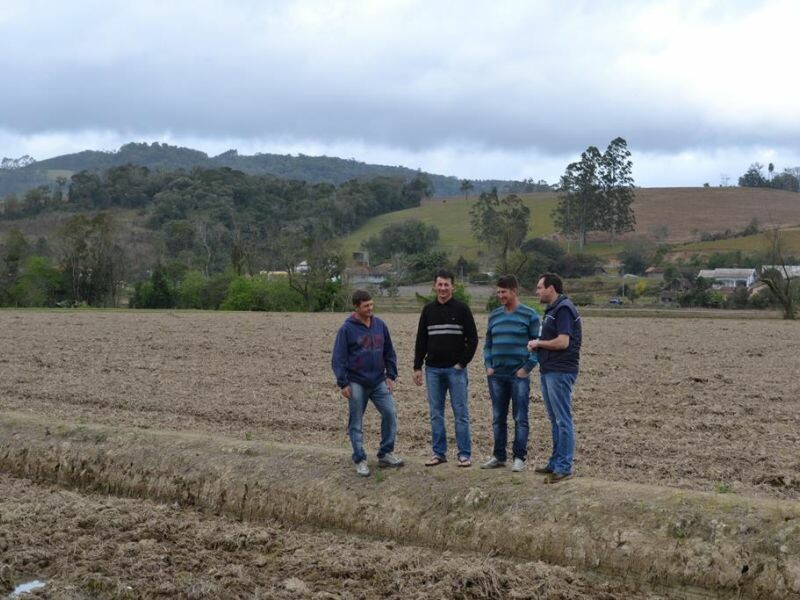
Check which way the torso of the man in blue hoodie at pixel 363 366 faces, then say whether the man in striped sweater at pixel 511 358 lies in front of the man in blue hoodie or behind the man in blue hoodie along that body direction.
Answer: in front

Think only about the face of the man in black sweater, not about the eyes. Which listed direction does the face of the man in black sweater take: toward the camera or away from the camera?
toward the camera

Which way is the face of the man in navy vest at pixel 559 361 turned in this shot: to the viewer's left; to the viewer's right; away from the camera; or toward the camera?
to the viewer's left

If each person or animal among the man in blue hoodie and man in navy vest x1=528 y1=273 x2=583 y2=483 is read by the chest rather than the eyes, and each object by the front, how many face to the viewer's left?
1

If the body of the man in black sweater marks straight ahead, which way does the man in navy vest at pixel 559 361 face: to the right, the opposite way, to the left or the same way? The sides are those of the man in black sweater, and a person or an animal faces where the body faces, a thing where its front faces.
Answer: to the right

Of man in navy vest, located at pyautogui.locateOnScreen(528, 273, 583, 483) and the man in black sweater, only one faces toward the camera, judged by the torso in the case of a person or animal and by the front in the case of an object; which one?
the man in black sweater

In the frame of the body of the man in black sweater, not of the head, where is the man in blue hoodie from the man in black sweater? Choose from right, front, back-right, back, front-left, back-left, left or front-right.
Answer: right

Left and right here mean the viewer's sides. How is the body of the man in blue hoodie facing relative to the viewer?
facing the viewer and to the right of the viewer

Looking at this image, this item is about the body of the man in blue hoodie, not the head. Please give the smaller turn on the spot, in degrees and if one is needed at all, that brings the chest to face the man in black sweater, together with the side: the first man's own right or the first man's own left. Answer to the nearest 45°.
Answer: approximately 45° to the first man's own left

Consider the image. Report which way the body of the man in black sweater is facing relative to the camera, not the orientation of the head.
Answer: toward the camera

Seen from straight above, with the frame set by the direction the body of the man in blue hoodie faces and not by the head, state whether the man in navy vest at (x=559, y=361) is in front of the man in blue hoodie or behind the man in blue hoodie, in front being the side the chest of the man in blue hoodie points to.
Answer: in front

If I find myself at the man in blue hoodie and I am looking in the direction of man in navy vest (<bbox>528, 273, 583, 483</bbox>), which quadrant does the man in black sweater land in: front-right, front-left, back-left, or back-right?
front-left

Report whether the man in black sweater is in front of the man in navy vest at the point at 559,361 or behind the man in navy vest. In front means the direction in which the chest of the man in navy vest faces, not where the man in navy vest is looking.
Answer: in front

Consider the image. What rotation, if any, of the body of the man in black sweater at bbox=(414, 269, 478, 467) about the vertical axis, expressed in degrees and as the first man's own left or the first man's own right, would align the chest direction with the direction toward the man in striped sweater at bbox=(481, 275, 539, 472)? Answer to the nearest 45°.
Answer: approximately 90° to the first man's own left

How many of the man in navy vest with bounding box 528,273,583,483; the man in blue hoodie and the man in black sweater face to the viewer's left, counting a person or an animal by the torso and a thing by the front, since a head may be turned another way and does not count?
1

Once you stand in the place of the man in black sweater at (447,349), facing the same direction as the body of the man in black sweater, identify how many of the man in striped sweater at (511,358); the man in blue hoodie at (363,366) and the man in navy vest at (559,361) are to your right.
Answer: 1

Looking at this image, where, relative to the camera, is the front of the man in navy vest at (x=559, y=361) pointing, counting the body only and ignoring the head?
to the viewer's left
